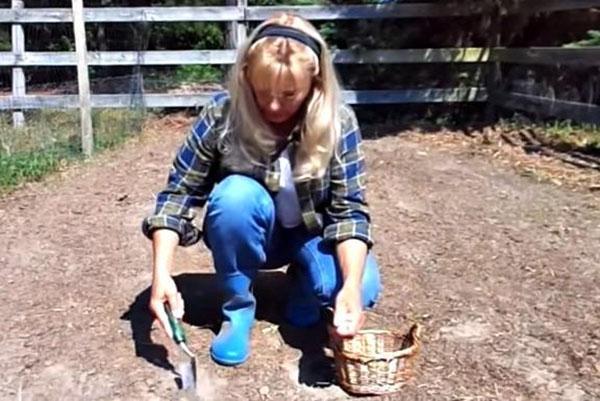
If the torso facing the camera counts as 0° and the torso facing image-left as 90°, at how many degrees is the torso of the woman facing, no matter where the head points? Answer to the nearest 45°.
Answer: approximately 0°

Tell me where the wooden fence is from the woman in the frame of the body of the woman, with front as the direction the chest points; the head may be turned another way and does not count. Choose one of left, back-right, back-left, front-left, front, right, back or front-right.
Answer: back
